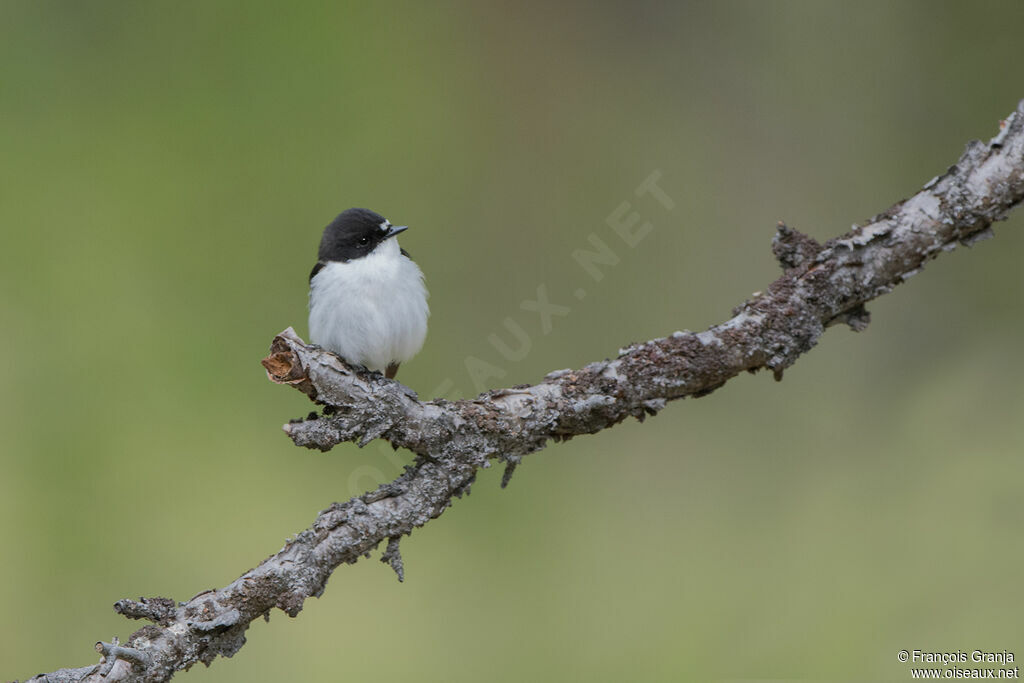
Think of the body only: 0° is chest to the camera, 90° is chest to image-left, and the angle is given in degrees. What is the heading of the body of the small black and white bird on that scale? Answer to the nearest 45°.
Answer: approximately 315°
